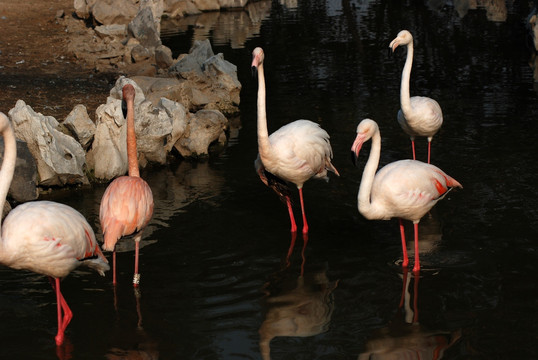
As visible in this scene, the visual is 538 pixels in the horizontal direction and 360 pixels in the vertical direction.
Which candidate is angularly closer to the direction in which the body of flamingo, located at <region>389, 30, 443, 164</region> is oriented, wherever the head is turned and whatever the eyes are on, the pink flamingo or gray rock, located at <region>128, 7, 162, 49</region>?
the pink flamingo

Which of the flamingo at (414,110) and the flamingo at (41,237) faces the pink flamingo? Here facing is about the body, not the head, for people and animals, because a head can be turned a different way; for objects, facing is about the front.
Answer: the flamingo at (414,110)

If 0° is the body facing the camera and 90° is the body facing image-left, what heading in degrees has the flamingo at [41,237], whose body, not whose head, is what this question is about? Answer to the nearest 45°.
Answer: approximately 90°

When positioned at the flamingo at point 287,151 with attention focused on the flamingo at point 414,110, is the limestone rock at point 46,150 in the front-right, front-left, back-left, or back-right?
back-left

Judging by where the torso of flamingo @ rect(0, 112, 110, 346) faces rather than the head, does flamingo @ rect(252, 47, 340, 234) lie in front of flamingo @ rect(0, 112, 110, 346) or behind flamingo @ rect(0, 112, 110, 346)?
behind

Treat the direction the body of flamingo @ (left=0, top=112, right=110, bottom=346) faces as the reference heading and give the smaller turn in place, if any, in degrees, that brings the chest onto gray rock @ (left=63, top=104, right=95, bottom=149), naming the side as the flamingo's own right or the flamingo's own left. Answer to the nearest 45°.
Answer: approximately 90° to the flamingo's own right

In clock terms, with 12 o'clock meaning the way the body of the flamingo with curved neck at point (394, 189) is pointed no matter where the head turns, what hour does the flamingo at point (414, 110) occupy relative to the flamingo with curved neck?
The flamingo is roughly at 3 o'clock from the flamingo with curved neck.

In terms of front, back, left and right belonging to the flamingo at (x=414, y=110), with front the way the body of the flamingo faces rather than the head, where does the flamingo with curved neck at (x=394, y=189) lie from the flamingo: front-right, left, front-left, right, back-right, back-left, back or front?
front-left

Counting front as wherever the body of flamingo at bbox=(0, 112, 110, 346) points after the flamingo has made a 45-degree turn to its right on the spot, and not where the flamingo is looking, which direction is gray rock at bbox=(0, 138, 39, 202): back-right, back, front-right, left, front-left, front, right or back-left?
front-right

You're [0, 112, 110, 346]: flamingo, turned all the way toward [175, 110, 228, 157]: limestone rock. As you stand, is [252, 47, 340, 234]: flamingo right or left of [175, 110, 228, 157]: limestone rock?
right

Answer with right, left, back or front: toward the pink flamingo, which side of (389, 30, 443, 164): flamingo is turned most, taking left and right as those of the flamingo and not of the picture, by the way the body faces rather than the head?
front

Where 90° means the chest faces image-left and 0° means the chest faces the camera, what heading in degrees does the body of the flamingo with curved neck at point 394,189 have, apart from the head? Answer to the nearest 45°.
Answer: approximately 90°

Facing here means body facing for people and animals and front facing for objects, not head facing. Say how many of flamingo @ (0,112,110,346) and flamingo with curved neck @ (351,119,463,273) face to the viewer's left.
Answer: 2

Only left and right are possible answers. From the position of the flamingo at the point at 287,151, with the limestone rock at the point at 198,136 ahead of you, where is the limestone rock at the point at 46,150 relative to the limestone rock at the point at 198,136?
left

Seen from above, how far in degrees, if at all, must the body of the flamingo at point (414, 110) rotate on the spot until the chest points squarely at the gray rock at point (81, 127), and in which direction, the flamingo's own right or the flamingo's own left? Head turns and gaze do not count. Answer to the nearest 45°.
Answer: approximately 45° to the flamingo's own right

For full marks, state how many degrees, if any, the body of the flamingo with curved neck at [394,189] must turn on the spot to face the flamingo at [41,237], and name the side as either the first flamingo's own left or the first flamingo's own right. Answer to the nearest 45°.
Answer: approximately 45° to the first flamingo's own left
